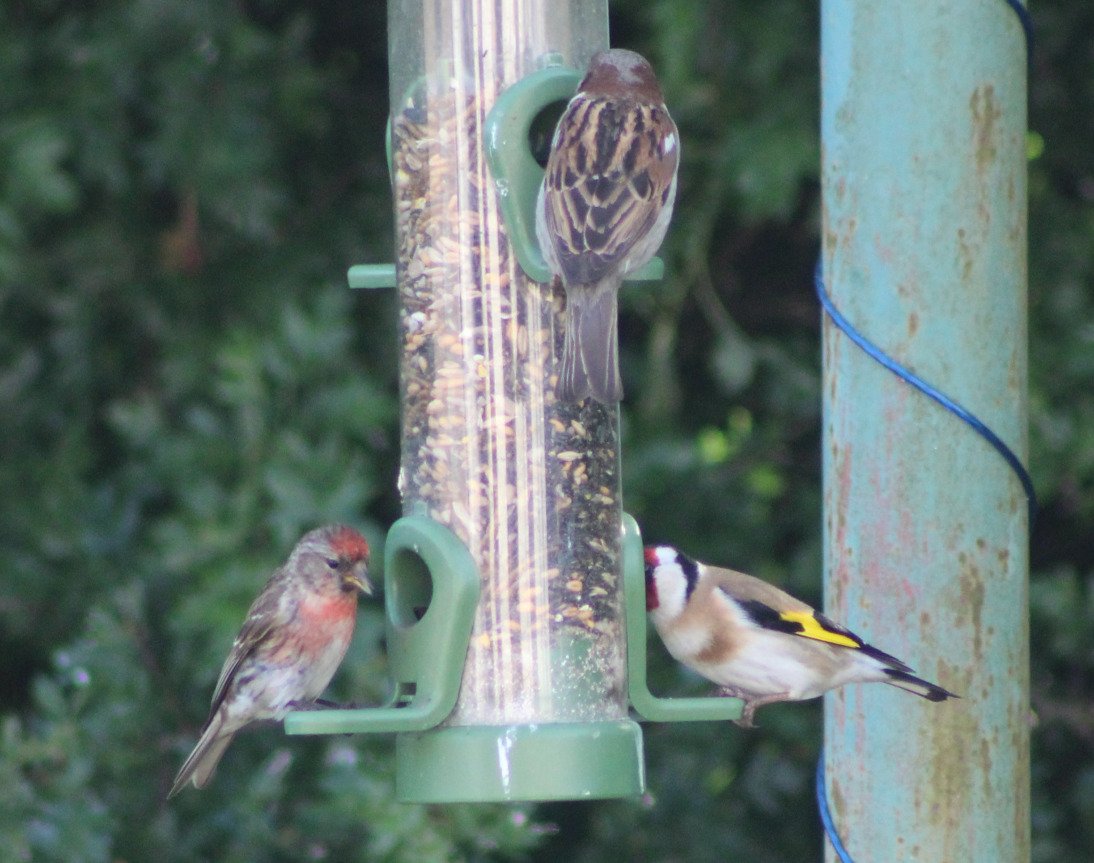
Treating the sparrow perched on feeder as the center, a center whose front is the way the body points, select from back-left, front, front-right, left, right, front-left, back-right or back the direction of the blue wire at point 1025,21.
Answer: back-right

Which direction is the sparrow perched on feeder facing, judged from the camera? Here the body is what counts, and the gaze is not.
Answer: away from the camera

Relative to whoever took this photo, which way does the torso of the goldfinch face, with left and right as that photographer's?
facing to the left of the viewer

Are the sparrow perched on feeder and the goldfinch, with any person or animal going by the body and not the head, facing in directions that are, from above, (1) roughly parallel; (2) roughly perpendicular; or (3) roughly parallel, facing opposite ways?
roughly perpendicular

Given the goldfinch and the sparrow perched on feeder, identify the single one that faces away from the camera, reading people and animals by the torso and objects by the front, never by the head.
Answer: the sparrow perched on feeder

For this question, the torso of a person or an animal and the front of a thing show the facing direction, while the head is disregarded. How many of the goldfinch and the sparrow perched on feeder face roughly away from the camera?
1
